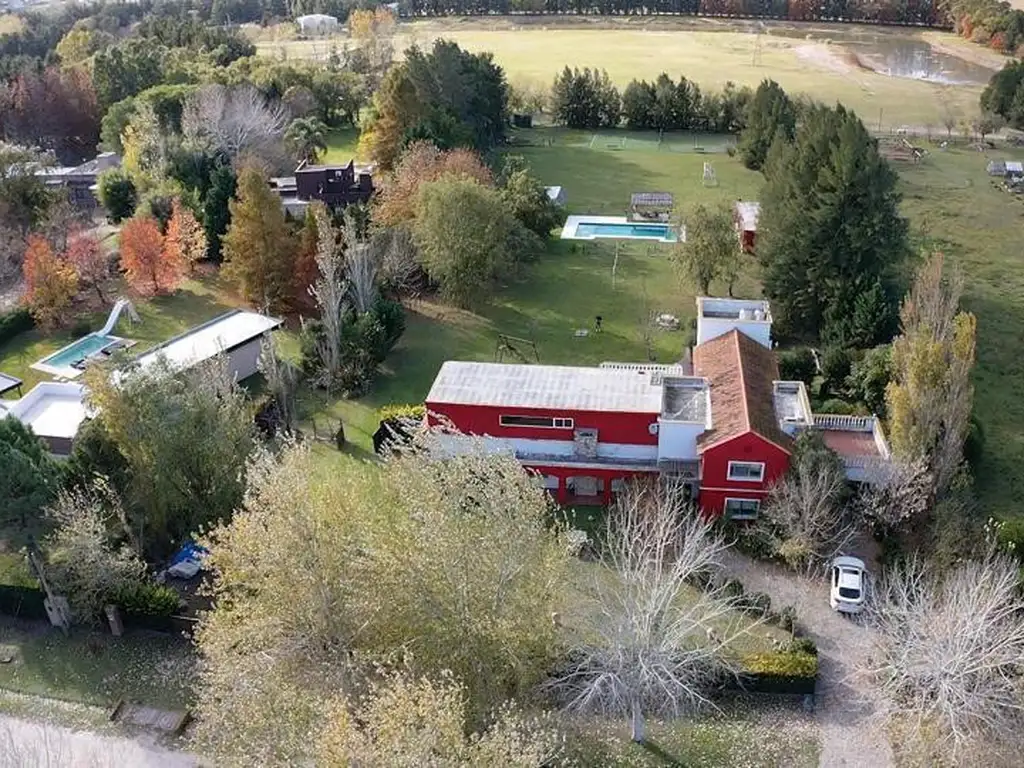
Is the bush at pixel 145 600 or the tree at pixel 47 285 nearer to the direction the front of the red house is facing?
the bush

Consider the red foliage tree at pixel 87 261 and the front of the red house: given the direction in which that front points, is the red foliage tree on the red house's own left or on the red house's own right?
on the red house's own right

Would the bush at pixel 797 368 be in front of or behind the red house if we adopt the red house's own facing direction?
behind

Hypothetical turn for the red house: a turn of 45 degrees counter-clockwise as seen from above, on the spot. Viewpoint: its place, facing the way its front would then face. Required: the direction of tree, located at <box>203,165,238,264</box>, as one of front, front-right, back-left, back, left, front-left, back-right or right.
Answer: back

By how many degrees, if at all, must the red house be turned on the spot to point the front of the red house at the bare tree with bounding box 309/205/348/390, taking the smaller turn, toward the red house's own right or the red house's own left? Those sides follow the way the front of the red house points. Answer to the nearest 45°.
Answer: approximately 135° to the red house's own right

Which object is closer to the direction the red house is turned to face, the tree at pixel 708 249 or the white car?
the white car

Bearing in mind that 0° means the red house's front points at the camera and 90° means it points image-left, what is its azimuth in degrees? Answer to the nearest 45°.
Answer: approximately 0°

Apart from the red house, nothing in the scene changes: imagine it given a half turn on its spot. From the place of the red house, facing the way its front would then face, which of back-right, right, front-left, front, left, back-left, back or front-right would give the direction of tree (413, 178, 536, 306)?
front-left

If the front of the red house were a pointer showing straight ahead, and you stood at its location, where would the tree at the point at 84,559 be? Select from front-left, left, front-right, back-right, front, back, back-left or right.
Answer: front-right

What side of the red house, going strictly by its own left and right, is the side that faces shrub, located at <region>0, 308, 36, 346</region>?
right

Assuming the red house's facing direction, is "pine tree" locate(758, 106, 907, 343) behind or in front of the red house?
behind

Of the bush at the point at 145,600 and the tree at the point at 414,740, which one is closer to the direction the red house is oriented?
the tree

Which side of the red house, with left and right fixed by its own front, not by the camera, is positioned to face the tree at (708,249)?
back

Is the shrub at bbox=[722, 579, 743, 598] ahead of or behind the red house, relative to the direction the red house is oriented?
ahead

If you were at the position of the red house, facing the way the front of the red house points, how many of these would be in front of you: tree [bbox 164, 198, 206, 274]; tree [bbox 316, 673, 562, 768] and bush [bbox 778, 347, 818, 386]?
1

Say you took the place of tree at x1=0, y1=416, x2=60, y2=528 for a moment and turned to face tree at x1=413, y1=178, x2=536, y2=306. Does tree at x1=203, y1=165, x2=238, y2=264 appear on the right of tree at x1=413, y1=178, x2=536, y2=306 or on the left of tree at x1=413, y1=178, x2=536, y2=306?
left

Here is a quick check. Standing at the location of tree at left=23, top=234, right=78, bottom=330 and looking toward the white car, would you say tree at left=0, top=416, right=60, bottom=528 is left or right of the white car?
right

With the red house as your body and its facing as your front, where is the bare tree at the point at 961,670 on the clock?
The bare tree is roughly at 11 o'clock from the red house.

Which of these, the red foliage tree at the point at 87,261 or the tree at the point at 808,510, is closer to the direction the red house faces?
the tree

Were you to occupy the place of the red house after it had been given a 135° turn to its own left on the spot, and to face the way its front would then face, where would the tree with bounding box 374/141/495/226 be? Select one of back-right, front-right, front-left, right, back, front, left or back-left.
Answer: left

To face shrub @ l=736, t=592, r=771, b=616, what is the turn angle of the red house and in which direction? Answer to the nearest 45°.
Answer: approximately 45° to its left
